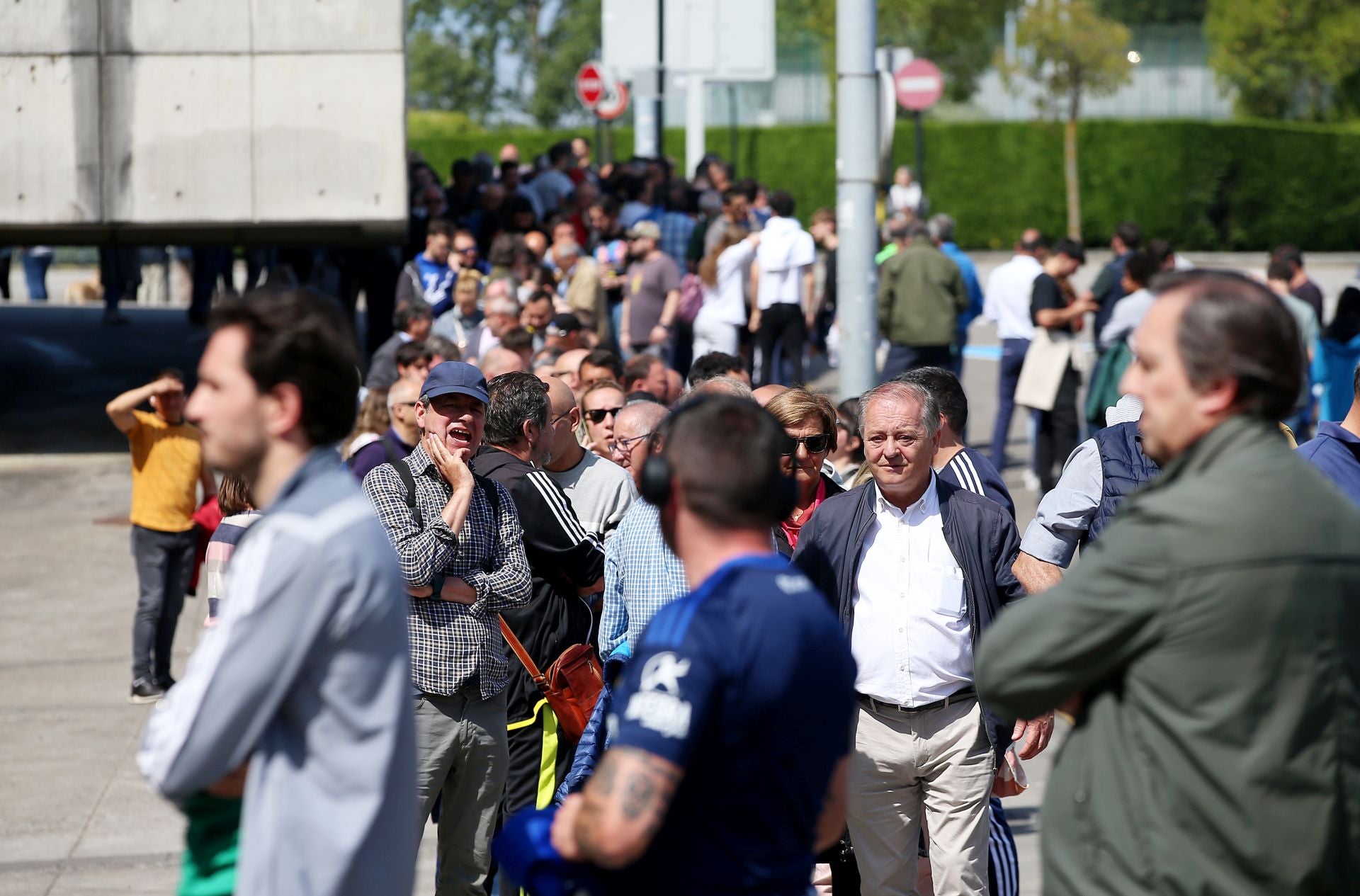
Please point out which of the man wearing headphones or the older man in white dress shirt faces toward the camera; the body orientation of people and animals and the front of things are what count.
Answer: the older man in white dress shirt

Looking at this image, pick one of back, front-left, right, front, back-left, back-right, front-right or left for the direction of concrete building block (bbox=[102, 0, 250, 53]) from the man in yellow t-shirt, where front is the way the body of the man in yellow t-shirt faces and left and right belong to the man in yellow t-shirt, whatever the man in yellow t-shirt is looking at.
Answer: back-left

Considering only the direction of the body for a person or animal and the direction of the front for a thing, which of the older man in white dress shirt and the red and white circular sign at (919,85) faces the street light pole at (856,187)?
the red and white circular sign

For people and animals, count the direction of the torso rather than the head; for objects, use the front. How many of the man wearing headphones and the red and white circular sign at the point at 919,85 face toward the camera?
1

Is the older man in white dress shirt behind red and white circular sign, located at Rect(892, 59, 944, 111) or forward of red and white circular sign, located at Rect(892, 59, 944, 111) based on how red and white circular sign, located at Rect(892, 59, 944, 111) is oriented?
forward

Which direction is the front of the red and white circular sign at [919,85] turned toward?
toward the camera

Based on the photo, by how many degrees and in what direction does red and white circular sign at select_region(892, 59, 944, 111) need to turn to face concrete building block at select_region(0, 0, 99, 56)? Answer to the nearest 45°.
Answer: approximately 45° to its right

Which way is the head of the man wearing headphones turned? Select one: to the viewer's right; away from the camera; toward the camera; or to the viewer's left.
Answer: away from the camera

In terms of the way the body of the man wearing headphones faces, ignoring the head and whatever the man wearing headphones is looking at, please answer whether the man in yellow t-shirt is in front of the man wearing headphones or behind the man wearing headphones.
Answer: in front

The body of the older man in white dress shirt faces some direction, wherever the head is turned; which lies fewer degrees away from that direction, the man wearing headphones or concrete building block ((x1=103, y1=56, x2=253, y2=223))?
the man wearing headphones

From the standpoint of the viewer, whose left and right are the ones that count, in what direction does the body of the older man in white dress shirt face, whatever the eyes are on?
facing the viewer

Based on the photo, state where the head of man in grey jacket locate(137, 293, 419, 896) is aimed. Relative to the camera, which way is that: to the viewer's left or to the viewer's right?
to the viewer's left

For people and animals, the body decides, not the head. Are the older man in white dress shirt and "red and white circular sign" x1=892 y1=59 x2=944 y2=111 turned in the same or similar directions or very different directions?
same or similar directions

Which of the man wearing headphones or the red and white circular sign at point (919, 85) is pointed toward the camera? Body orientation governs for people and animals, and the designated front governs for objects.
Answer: the red and white circular sign
